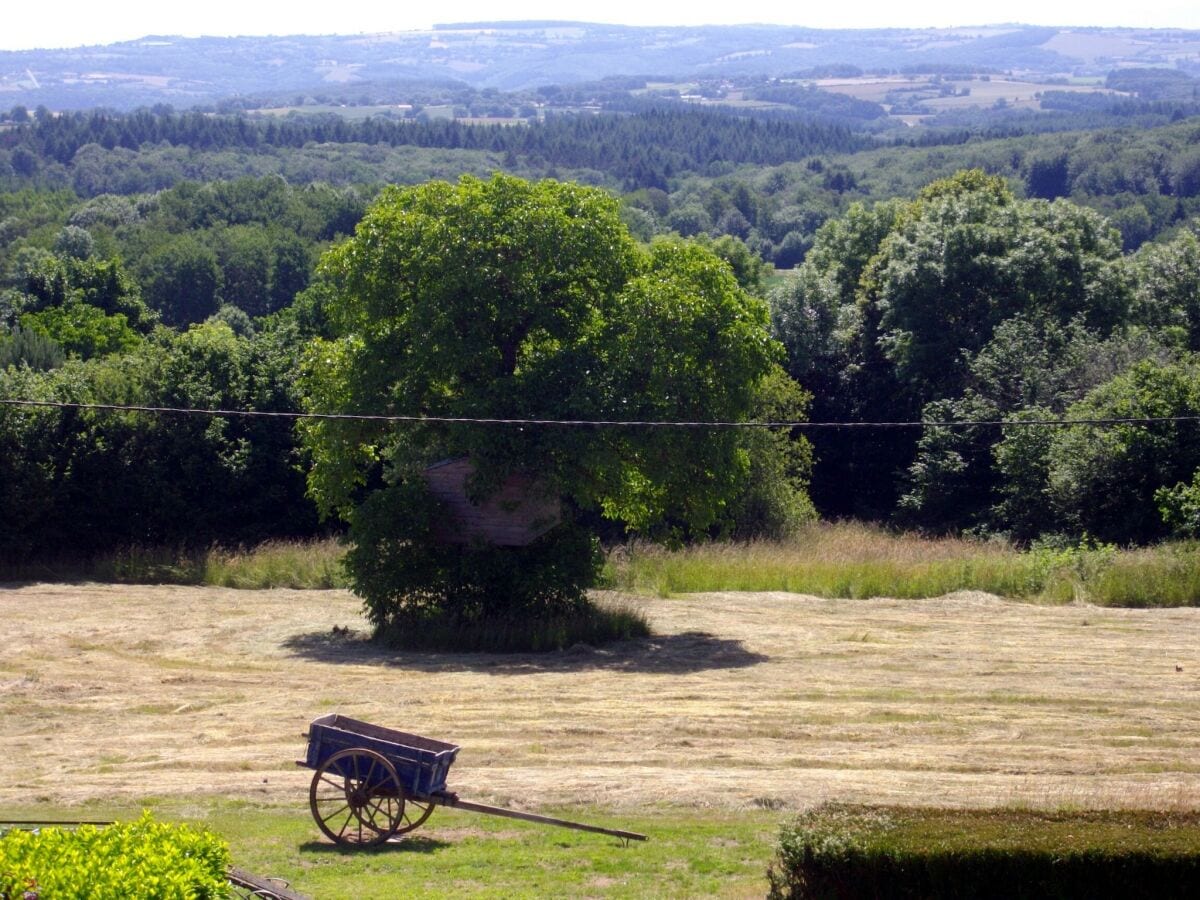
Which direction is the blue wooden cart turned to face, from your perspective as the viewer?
facing to the right of the viewer

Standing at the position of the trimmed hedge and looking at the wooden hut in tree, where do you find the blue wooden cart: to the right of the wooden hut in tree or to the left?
left

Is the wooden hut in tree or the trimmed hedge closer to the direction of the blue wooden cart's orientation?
the trimmed hedge

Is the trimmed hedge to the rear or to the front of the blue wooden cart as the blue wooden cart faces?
to the front

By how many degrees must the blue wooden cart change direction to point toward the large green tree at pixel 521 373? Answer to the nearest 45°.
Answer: approximately 90° to its left

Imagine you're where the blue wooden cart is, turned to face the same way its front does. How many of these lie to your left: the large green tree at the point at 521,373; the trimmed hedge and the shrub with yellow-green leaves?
1
